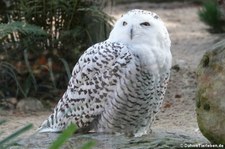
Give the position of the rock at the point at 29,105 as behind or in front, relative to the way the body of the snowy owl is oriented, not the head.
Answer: behind

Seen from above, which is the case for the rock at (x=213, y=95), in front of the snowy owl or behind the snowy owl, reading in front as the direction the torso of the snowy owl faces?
in front
